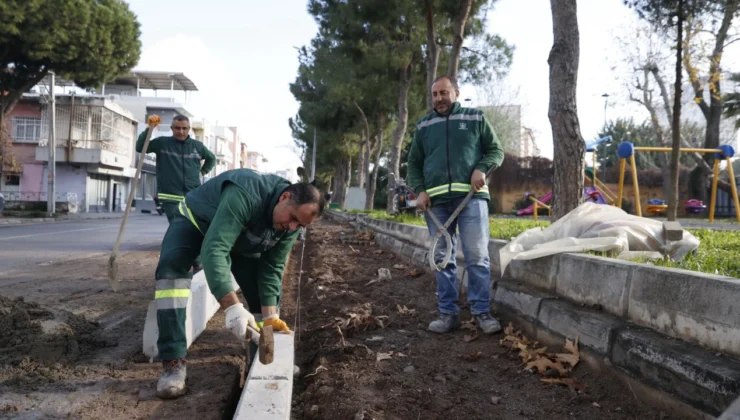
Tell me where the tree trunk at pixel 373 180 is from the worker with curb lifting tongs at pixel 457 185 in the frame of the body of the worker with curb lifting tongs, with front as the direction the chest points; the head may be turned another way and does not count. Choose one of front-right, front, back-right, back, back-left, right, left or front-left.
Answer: back

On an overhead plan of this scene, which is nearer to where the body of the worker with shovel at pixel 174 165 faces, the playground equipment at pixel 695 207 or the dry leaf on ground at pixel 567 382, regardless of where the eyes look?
the dry leaf on ground

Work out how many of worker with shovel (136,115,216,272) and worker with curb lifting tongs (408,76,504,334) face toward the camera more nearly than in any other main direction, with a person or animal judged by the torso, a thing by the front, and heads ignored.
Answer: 2

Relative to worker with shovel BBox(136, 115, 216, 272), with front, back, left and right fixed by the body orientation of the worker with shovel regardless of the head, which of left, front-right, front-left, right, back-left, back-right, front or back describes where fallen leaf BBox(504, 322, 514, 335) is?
front-left

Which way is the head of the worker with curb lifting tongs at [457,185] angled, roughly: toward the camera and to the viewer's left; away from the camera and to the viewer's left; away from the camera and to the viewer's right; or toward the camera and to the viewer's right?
toward the camera and to the viewer's left

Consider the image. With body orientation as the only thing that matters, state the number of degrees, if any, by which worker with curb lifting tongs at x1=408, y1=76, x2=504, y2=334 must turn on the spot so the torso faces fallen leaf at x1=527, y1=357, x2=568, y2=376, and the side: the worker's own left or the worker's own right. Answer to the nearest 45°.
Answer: approximately 45° to the worker's own left

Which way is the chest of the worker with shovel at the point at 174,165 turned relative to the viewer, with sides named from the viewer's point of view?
facing the viewer

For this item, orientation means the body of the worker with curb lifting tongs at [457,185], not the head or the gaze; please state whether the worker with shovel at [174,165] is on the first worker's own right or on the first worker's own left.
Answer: on the first worker's own right

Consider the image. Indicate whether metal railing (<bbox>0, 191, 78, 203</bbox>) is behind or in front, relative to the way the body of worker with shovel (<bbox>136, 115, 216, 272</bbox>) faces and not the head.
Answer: behind

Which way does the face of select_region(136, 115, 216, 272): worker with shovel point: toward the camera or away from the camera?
toward the camera

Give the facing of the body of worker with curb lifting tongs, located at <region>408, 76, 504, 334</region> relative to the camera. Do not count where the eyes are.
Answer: toward the camera

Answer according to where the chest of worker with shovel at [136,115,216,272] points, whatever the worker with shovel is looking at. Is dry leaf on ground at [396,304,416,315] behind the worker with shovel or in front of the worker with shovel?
in front

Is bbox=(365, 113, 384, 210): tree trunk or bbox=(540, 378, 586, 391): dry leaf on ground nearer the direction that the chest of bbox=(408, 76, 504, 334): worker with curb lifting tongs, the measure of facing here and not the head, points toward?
the dry leaf on ground

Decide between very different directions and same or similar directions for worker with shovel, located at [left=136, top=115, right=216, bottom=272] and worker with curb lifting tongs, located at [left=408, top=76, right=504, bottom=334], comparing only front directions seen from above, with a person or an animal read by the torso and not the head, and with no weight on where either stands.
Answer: same or similar directions

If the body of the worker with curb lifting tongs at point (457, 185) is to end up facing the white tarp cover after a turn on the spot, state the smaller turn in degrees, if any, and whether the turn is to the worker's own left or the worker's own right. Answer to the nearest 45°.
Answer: approximately 90° to the worker's own left

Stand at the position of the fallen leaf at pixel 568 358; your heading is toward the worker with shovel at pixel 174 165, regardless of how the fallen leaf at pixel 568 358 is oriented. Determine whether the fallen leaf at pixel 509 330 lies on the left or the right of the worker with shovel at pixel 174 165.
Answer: right
